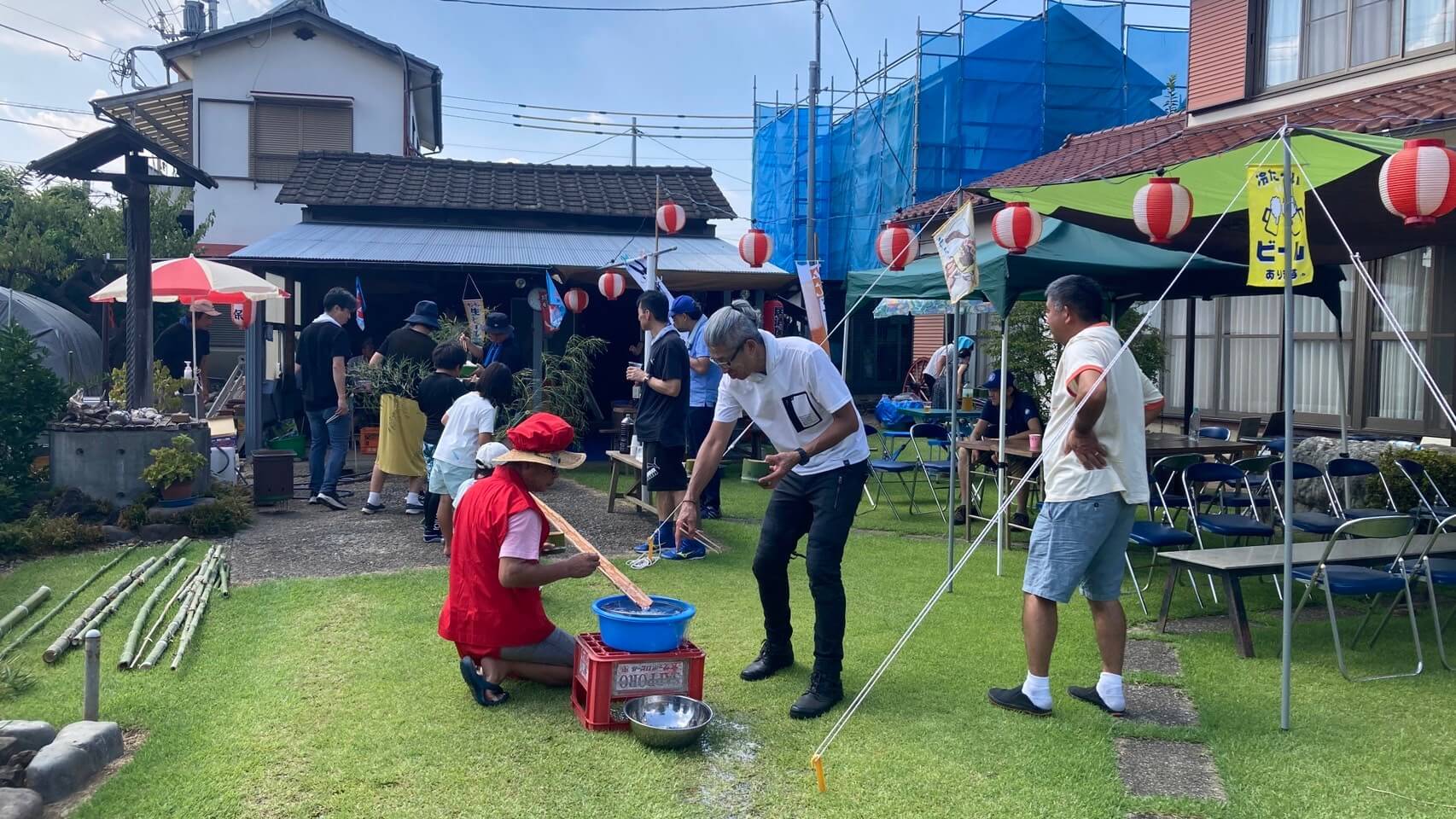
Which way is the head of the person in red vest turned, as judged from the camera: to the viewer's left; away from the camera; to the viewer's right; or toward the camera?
to the viewer's right

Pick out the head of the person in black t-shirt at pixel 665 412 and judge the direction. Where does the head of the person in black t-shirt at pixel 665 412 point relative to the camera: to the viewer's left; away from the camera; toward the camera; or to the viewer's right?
to the viewer's left

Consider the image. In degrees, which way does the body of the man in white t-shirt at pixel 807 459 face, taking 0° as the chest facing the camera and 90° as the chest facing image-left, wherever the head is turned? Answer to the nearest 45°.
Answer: approximately 45°

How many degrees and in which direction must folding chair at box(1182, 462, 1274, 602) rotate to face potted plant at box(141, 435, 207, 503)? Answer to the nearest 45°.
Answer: approximately 135° to its right

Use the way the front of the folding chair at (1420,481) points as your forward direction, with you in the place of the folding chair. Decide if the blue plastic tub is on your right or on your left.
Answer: on your right

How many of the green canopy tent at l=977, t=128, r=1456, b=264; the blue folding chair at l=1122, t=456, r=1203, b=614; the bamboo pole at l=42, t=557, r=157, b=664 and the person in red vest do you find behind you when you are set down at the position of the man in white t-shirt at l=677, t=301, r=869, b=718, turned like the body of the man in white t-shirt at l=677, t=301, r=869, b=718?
2

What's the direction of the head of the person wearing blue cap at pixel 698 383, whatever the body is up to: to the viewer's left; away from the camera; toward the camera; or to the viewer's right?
to the viewer's left

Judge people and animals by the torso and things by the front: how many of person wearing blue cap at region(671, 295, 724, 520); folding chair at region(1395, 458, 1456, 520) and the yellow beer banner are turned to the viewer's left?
1

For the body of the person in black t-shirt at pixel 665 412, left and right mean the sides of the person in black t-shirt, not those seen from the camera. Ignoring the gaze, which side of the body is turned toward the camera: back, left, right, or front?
left

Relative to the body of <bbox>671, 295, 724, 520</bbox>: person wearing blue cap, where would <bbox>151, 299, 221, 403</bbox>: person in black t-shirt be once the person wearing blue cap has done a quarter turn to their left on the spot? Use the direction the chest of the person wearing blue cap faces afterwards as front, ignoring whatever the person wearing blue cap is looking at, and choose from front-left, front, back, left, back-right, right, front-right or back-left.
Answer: back-right

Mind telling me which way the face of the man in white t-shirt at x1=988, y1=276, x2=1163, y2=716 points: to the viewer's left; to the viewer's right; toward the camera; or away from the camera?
to the viewer's left

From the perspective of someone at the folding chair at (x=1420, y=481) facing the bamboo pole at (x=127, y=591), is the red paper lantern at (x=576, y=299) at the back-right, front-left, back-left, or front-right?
front-right

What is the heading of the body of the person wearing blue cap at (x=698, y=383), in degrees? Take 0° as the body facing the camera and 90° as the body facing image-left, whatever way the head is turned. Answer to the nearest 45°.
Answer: approximately 90°

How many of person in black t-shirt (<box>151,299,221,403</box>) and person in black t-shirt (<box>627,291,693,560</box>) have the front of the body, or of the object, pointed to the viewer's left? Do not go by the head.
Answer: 1

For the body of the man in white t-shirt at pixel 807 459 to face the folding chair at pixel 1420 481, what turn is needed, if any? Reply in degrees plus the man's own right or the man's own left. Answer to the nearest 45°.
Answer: approximately 180°

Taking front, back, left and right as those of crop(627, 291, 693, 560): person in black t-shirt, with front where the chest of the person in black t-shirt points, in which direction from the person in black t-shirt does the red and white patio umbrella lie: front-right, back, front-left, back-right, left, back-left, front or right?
front-right

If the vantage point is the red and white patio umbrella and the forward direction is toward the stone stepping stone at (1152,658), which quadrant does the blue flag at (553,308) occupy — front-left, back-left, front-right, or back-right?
front-left
